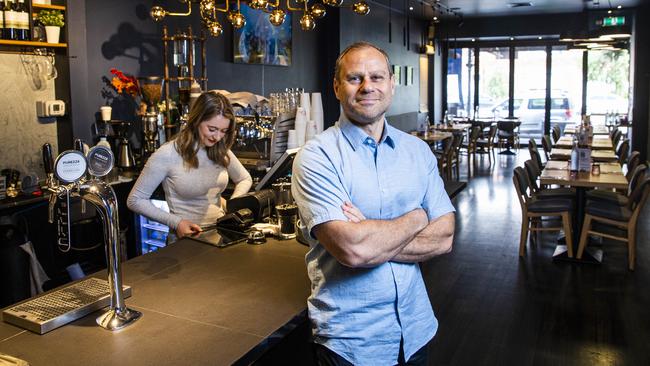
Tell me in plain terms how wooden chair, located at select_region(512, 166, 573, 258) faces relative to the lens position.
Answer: facing to the right of the viewer

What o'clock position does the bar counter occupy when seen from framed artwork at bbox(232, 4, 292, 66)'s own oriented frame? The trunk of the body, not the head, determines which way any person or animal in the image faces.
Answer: The bar counter is roughly at 12 o'clock from the framed artwork.

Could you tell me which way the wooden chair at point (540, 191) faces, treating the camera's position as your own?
facing to the right of the viewer

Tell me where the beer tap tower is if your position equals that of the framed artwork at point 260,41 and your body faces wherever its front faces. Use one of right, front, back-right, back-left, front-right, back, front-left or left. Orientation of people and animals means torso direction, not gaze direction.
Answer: front

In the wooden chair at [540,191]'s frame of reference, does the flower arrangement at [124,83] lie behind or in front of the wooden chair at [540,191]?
behind

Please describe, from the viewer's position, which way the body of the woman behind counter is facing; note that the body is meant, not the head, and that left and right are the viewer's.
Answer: facing the viewer and to the right of the viewer

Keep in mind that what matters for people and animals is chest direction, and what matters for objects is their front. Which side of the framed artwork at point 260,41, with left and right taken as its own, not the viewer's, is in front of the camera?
front

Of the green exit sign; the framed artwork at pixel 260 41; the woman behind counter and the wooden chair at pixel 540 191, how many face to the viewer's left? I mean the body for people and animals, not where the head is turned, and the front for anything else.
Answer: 0

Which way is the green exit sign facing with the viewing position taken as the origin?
facing the viewer

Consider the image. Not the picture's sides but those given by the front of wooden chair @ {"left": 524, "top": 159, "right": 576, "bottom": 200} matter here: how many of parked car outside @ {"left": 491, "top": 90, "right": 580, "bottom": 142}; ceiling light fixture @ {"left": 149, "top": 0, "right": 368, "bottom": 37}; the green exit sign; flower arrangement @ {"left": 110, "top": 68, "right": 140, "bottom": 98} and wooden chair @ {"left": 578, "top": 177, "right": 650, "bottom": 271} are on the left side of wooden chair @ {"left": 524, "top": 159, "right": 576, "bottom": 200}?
2

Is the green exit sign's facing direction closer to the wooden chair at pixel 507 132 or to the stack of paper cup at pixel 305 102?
the stack of paper cup

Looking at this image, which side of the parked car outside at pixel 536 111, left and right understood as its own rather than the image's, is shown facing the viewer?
left

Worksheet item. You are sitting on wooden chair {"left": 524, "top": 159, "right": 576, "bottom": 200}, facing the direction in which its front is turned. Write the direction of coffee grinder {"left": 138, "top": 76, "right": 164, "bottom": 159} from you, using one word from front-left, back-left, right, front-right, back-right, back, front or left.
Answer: back-right

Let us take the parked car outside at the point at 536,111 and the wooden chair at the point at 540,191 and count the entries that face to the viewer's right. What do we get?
1

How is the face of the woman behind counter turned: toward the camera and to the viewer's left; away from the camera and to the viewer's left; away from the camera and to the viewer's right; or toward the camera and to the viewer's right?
toward the camera and to the viewer's right
